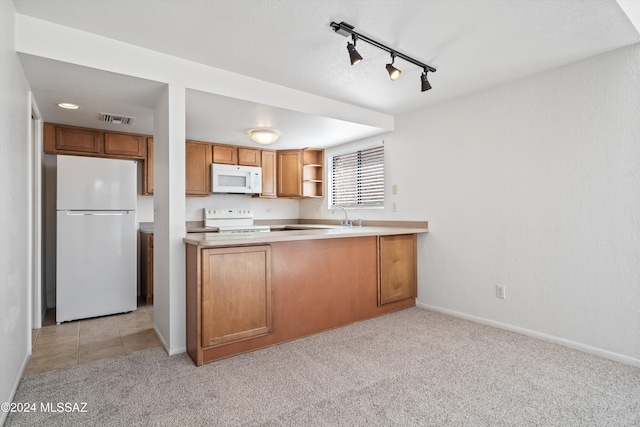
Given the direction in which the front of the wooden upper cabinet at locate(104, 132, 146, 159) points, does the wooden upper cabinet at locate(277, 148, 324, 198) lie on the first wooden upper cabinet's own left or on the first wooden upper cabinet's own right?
on the first wooden upper cabinet's own left

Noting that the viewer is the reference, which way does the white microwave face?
facing the viewer

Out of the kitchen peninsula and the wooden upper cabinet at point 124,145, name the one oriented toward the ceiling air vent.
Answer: the wooden upper cabinet

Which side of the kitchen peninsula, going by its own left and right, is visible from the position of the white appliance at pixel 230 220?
back

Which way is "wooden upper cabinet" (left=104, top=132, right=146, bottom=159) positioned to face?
toward the camera

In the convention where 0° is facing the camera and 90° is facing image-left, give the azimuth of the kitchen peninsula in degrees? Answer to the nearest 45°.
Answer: approximately 315°

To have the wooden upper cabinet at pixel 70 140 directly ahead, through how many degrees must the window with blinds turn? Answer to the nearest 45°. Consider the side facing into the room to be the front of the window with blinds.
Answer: approximately 45° to its right

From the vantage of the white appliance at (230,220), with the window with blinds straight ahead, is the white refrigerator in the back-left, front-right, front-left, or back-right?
back-right

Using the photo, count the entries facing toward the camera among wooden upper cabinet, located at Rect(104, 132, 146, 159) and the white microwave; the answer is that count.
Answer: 2

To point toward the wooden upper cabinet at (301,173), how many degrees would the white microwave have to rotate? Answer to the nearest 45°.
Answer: approximately 90° to its left

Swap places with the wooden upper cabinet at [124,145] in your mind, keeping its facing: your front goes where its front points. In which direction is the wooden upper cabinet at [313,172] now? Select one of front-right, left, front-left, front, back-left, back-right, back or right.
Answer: left

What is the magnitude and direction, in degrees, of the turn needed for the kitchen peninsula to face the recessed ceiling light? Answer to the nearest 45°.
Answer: approximately 135° to its right

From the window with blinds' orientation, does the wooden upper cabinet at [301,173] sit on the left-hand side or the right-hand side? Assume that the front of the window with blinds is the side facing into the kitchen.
on its right
